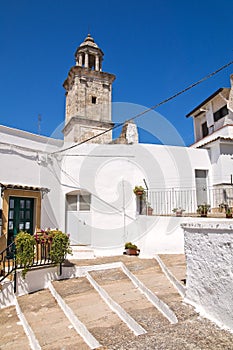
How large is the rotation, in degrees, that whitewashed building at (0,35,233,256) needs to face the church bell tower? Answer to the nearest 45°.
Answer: approximately 180°

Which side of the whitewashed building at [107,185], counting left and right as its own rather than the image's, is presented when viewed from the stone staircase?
front

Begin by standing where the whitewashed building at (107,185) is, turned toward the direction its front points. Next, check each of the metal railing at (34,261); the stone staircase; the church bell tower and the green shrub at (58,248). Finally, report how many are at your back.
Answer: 1

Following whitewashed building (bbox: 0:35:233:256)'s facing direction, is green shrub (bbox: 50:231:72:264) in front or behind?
in front

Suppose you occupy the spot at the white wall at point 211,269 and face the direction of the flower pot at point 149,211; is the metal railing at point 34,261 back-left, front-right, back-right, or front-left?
front-left

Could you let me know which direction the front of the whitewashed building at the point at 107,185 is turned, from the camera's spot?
facing the viewer

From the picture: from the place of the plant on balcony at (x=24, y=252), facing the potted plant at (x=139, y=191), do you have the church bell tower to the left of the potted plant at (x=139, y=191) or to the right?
left

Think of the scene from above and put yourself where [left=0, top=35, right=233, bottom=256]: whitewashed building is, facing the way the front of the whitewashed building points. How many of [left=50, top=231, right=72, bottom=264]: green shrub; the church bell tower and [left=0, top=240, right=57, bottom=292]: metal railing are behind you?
1

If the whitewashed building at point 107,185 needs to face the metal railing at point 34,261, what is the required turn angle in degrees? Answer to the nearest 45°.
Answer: approximately 45° to its right

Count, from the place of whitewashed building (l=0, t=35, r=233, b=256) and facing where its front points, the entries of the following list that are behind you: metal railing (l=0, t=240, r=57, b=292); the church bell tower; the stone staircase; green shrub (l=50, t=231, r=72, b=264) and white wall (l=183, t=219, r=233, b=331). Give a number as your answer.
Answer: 1

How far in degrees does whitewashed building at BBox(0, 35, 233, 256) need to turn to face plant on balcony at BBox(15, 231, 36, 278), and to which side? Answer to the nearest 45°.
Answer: approximately 45° to its right
